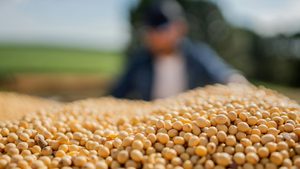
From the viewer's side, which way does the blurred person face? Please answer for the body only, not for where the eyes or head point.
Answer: toward the camera

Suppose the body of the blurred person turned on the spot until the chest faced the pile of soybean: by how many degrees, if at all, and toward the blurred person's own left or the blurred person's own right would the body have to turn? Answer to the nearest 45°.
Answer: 0° — they already face it
